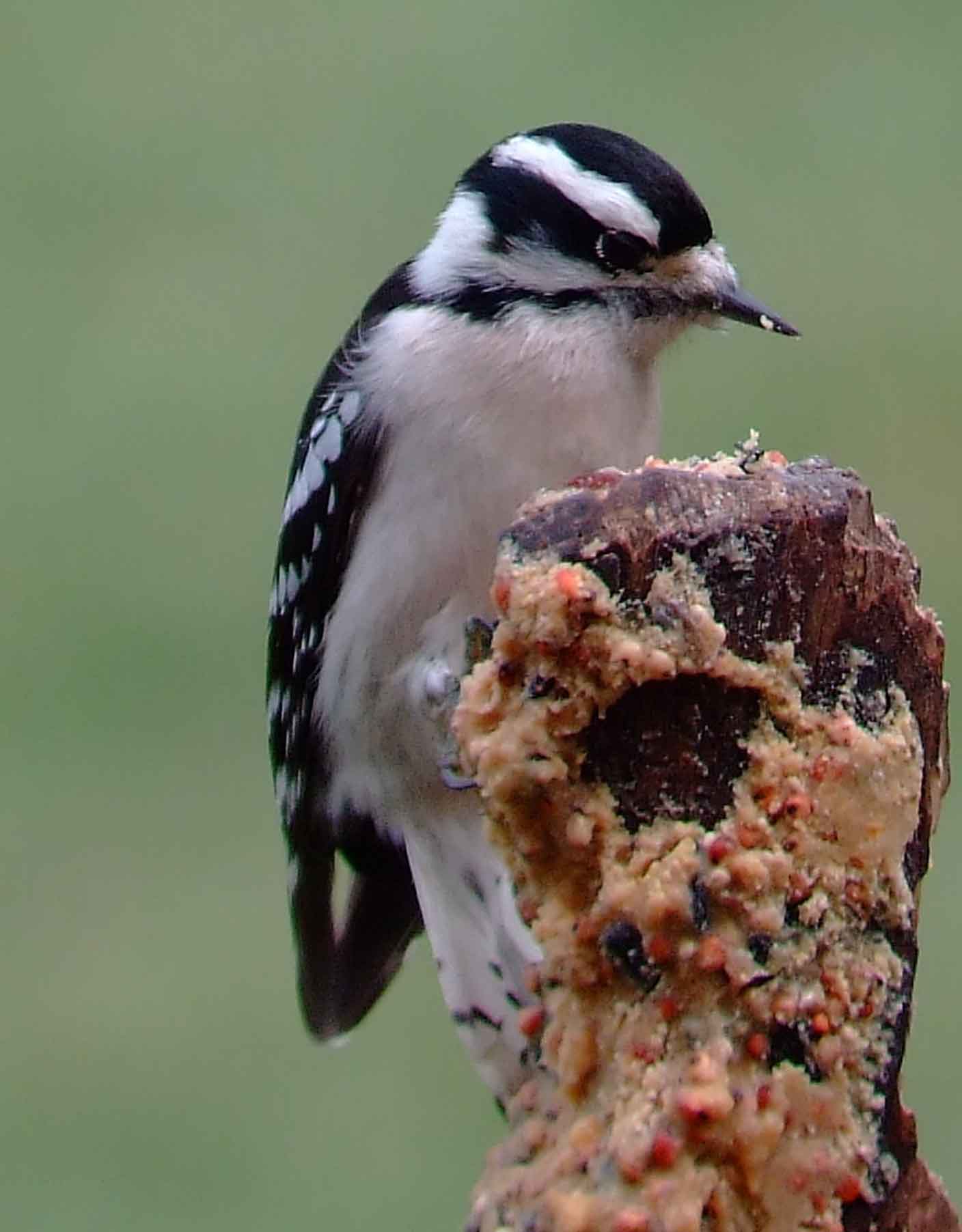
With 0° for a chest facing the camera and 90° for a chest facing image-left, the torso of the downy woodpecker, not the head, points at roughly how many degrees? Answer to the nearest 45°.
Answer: approximately 315°

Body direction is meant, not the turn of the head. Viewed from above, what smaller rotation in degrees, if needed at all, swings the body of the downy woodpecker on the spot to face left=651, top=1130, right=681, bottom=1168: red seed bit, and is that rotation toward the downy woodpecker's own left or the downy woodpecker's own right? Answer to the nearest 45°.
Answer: approximately 45° to the downy woodpecker's own right

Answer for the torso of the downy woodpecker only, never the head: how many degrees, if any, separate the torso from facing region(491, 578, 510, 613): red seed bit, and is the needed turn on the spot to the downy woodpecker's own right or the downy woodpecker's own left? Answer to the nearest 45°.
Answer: approximately 45° to the downy woodpecker's own right

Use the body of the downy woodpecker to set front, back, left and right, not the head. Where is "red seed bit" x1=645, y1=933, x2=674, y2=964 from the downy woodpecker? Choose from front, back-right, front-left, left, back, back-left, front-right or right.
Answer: front-right

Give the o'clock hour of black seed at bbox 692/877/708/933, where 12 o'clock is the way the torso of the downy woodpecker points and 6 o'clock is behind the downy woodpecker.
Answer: The black seed is roughly at 1 o'clock from the downy woodpecker.
